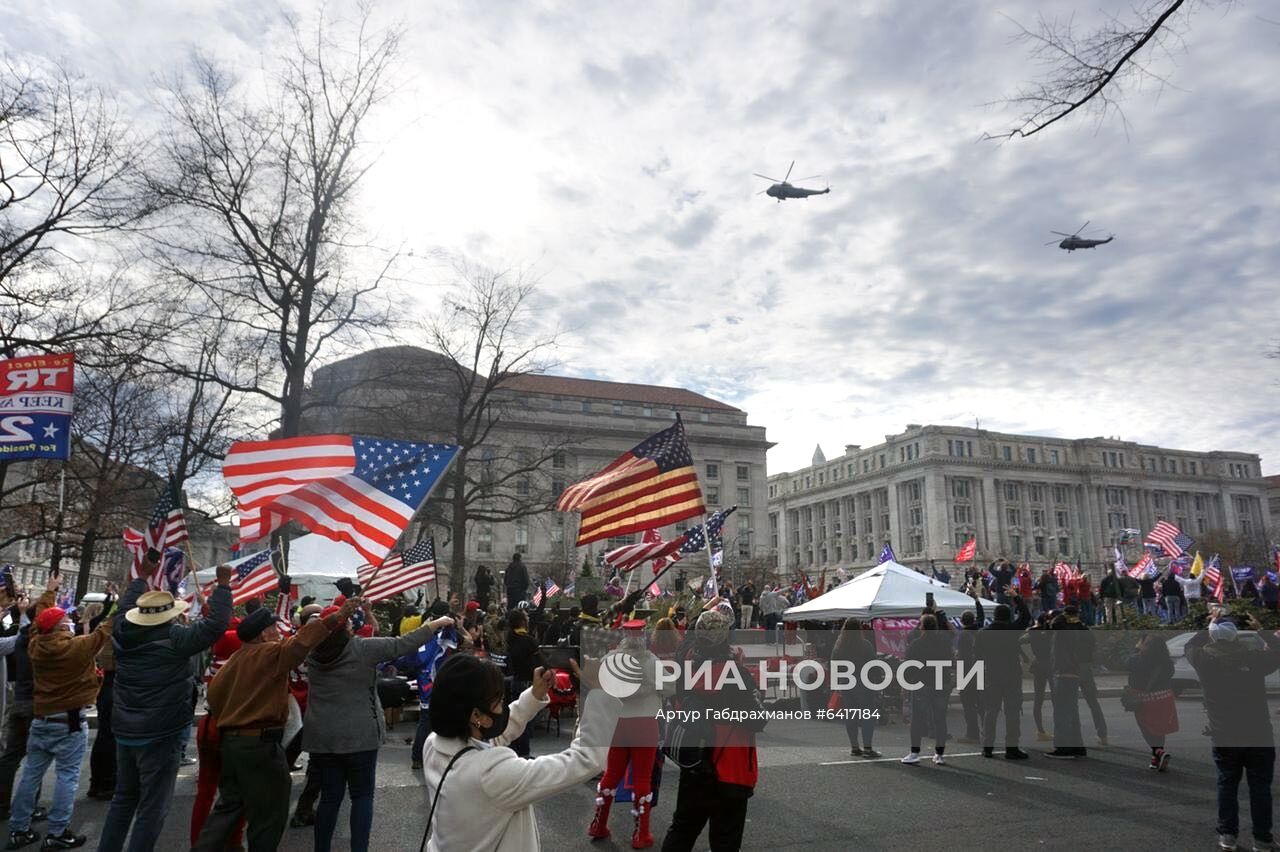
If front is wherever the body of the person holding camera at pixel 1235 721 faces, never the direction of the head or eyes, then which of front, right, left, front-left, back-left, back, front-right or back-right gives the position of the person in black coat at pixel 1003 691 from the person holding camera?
front-left

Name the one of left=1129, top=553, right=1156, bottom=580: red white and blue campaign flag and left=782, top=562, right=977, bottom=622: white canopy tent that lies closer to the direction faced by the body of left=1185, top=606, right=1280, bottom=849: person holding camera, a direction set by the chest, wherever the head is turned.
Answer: the red white and blue campaign flag

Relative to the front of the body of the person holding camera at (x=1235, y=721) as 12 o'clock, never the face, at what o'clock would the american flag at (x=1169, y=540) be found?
The american flag is roughly at 12 o'clock from the person holding camera.

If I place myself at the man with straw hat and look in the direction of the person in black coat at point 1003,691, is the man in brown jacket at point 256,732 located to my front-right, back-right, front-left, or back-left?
front-right

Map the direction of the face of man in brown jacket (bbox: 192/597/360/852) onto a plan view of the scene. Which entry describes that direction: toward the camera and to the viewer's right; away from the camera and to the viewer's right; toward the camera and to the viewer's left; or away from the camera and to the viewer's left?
away from the camera and to the viewer's right

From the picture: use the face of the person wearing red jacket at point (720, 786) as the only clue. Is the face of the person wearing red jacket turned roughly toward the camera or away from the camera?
away from the camera

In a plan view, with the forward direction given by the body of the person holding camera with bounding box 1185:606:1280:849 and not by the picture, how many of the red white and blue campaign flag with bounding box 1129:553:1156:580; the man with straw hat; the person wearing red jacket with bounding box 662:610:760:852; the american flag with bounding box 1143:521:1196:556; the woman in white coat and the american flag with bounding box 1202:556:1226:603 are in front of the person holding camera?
3

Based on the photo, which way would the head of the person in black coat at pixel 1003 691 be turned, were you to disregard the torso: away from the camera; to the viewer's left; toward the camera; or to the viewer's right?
away from the camera

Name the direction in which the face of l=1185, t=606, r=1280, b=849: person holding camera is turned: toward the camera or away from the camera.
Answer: away from the camera

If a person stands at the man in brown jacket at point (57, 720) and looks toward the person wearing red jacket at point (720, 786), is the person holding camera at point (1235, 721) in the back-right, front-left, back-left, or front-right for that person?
front-left

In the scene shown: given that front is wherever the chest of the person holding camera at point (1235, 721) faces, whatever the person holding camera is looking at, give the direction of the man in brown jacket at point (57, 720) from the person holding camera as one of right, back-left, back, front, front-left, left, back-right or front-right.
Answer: back-left

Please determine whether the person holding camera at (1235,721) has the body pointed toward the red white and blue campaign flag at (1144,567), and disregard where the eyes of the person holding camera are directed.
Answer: yes

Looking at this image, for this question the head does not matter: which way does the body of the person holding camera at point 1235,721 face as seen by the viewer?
away from the camera

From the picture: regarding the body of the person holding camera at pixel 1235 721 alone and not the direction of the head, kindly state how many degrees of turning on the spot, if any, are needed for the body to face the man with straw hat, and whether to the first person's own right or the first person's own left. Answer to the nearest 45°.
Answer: approximately 135° to the first person's own left

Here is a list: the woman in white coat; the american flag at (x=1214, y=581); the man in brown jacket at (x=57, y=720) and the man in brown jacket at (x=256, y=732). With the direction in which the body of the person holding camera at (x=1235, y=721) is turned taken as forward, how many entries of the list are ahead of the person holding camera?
1

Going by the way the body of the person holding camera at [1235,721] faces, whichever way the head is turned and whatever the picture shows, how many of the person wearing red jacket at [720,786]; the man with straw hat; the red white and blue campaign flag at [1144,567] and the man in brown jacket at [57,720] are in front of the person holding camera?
1
